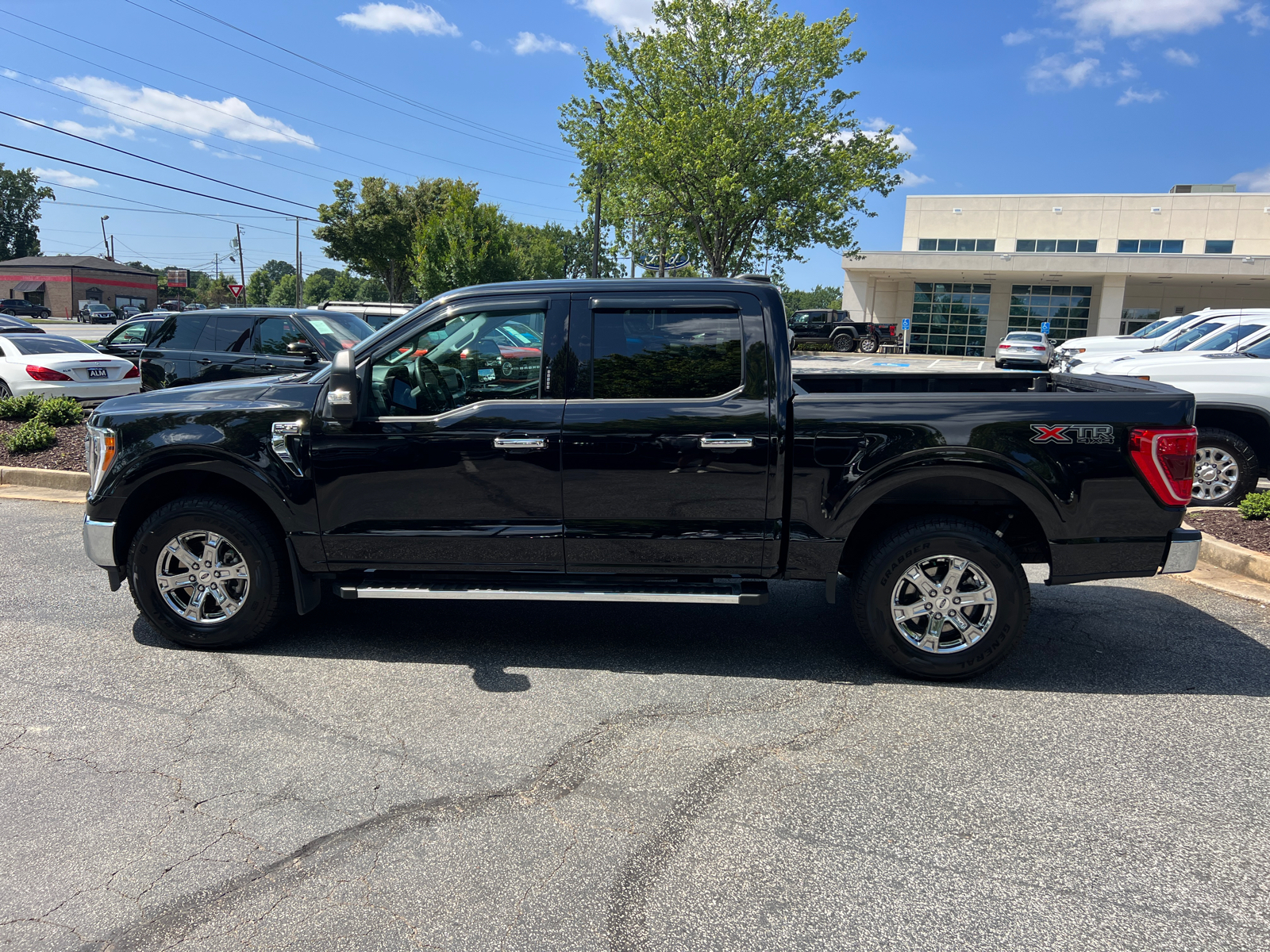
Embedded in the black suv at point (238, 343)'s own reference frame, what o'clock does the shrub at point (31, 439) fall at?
The shrub is roughly at 4 o'clock from the black suv.

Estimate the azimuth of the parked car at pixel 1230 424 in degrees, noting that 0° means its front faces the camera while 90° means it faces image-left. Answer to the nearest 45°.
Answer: approximately 90°

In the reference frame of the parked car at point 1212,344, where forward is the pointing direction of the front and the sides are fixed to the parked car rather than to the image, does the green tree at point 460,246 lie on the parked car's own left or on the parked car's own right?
on the parked car's own right

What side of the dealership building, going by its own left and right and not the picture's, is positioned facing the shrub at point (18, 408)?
front

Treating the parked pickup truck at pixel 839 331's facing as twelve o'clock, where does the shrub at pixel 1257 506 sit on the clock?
The shrub is roughly at 9 o'clock from the parked pickup truck.

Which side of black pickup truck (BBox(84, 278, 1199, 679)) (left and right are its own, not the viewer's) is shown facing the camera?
left

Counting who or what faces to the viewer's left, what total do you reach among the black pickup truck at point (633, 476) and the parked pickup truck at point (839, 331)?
2

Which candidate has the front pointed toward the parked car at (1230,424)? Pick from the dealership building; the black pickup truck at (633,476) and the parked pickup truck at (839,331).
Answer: the dealership building

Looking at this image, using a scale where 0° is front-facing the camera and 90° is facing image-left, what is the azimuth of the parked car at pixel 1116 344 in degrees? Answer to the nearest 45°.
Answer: approximately 45°

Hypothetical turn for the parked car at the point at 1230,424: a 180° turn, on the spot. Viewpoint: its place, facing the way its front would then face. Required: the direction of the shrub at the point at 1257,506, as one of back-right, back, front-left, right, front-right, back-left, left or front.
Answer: right

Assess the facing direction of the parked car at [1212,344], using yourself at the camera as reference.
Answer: facing the viewer and to the left of the viewer

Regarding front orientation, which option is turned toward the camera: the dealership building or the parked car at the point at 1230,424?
the dealership building

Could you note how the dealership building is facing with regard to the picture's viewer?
facing the viewer

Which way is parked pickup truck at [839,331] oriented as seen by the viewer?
to the viewer's left

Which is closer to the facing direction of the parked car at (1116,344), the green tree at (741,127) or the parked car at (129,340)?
the parked car

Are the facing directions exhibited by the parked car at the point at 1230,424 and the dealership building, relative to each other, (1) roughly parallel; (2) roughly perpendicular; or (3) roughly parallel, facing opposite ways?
roughly perpendicular

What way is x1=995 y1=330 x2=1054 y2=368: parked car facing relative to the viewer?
away from the camera
